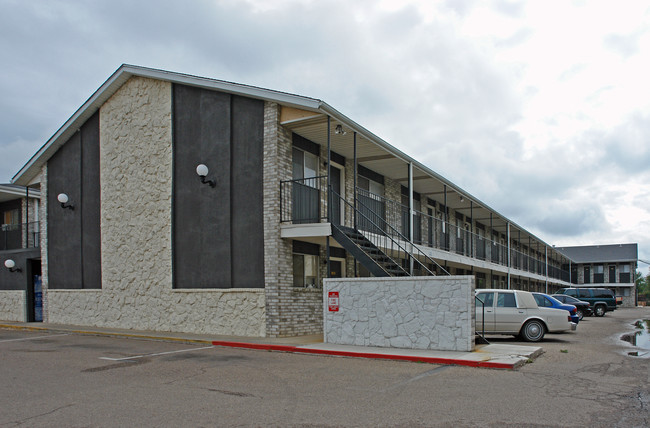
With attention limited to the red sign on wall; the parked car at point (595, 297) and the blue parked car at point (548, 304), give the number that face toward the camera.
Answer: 1

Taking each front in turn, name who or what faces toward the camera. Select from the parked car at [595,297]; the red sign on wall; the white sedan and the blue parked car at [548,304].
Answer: the red sign on wall
